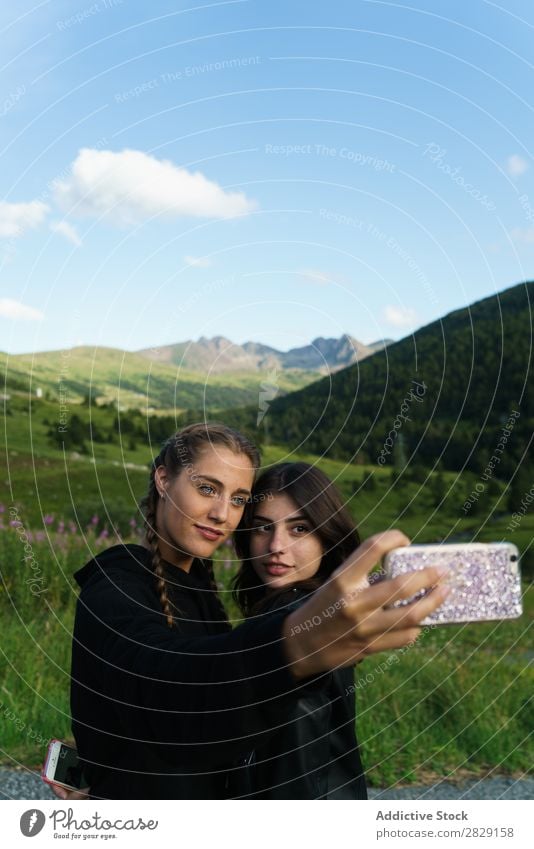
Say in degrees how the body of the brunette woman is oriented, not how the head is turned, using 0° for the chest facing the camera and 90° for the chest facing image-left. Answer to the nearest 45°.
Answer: approximately 45°

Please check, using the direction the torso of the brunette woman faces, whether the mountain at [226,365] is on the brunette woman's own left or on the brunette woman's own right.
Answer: on the brunette woman's own right

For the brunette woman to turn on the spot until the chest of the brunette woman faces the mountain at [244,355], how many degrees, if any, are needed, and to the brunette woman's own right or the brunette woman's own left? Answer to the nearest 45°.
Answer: approximately 135° to the brunette woman's own right
